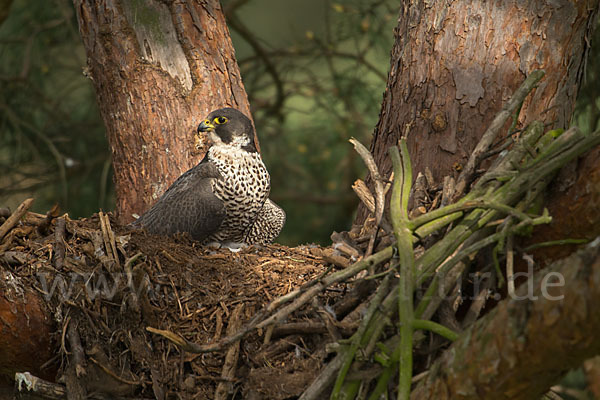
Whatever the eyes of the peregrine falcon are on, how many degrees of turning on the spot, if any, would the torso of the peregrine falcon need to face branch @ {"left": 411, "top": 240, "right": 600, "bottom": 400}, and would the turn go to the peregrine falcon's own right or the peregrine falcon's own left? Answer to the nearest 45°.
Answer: approximately 45° to the peregrine falcon's own right

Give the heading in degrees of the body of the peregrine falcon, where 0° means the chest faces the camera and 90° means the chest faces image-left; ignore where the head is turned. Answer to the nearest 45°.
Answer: approximately 315°

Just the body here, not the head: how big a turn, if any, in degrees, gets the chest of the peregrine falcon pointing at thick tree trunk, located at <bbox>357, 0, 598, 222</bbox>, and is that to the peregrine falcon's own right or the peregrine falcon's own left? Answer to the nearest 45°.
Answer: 0° — it already faces it

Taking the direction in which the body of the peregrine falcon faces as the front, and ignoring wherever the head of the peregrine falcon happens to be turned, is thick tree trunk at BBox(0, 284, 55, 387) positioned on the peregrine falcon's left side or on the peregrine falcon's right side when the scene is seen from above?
on the peregrine falcon's right side
